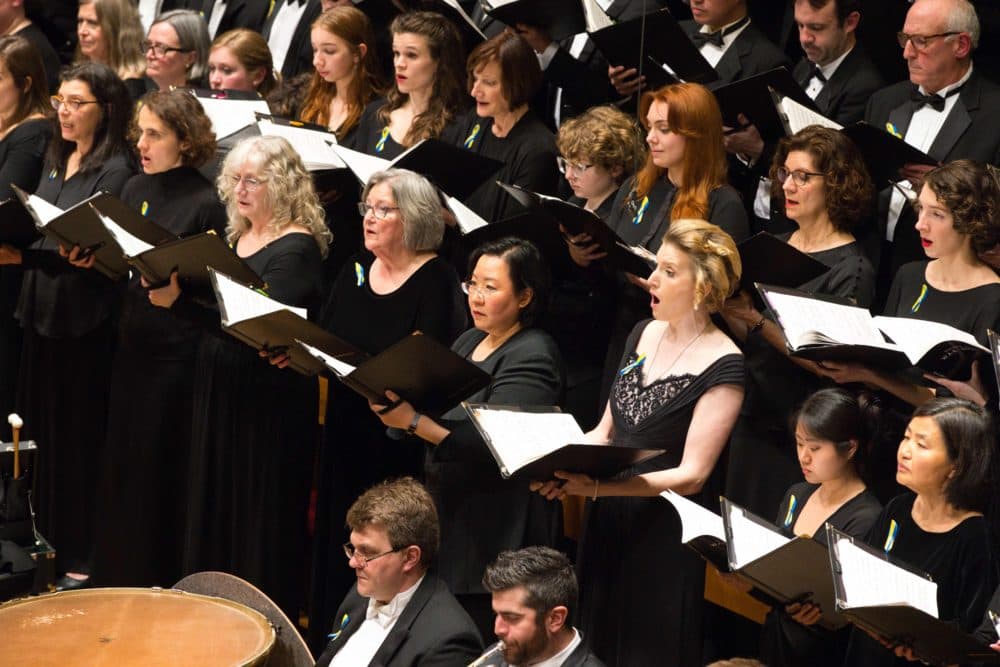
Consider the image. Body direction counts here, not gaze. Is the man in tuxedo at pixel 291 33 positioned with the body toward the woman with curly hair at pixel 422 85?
no

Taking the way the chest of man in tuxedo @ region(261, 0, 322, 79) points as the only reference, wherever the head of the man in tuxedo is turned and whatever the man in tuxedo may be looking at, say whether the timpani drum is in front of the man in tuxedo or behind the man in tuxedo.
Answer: in front

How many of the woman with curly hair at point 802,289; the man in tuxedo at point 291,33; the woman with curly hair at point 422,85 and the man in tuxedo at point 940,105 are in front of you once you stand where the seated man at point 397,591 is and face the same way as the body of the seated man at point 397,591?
0

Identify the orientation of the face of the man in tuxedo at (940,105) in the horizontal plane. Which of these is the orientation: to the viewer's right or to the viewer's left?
to the viewer's left

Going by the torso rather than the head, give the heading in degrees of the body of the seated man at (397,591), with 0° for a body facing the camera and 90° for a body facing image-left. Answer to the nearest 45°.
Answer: approximately 45°

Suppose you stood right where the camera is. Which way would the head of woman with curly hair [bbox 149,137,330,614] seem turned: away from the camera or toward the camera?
toward the camera

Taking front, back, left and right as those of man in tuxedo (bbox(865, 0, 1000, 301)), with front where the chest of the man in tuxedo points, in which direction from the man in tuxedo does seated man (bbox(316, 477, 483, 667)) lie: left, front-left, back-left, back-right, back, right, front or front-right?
front

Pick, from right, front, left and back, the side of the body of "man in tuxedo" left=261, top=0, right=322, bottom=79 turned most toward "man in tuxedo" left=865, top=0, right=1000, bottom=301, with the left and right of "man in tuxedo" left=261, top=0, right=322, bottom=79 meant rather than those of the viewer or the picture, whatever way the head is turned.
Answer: left

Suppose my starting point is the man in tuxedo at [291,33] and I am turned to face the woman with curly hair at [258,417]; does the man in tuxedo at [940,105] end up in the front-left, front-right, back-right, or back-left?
front-left

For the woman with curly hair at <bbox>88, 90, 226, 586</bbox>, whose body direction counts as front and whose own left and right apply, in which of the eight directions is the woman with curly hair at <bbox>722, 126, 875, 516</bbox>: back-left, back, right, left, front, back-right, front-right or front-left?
left

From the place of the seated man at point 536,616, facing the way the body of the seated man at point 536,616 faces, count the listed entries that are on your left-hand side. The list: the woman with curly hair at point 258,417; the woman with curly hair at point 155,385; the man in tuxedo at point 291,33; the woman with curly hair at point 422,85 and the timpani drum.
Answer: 0

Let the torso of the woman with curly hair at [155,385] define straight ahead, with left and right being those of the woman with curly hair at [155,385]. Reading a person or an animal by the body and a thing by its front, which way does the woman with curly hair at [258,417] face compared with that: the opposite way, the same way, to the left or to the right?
the same way

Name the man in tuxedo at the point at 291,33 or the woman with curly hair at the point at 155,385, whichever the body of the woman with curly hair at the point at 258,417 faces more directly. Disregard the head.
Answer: the woman with curly hair

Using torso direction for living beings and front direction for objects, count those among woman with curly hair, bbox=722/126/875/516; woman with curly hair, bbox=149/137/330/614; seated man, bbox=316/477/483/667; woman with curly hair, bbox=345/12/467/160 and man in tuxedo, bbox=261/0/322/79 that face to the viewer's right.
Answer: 0

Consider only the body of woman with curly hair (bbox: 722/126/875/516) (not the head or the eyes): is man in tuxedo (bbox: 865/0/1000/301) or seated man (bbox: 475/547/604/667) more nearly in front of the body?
the seated man

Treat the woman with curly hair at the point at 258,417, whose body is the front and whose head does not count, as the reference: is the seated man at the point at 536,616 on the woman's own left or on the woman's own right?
on the woman's own left

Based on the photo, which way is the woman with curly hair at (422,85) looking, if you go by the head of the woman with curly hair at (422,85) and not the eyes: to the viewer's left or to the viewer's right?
to the viewer's left

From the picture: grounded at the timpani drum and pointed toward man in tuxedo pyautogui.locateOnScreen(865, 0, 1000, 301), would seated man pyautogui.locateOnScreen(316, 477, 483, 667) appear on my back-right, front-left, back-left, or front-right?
front-right

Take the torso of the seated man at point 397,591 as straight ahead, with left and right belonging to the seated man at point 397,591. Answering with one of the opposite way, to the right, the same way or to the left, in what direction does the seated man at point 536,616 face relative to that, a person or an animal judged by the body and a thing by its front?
the same way

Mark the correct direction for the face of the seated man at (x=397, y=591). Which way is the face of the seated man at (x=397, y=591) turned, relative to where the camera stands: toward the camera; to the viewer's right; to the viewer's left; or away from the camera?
to the viewer's left

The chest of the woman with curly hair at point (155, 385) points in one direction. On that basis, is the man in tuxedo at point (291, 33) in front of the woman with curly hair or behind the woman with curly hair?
behind

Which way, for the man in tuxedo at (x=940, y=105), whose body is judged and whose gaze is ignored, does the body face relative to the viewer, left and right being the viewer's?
facing the viewer and to the left of the viewer
